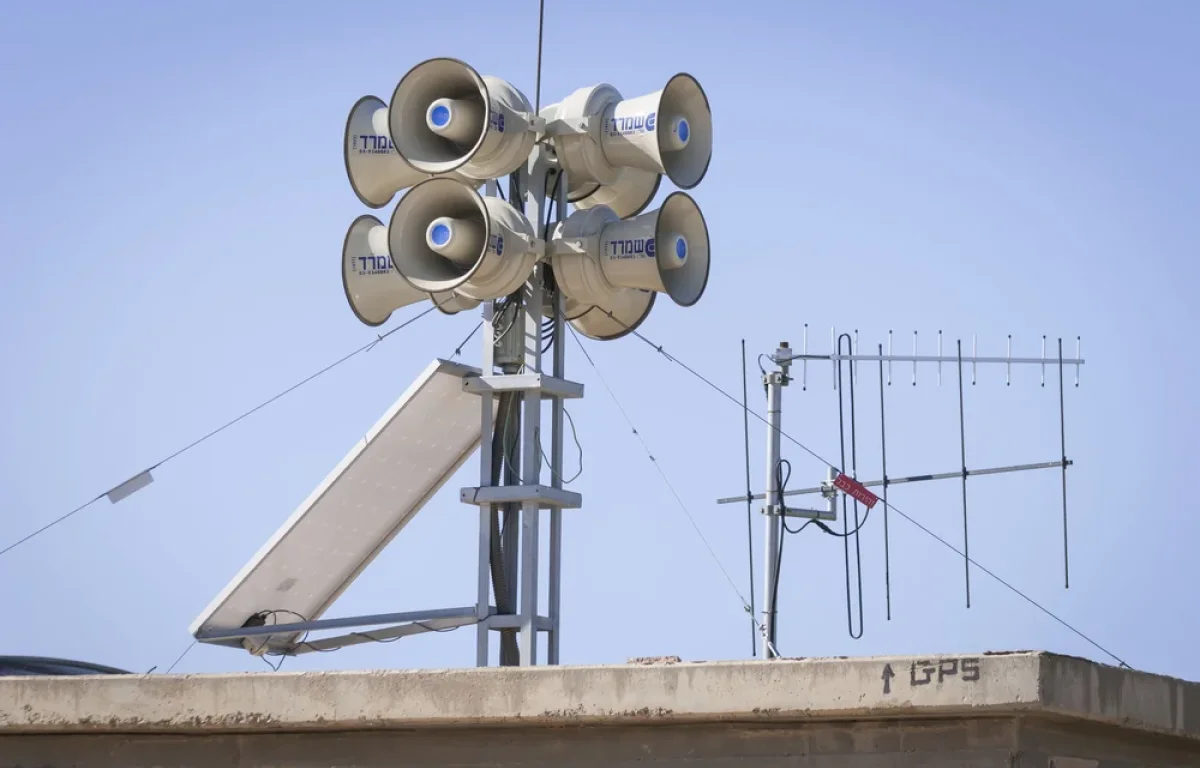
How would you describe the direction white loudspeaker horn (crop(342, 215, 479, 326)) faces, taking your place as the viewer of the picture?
facing away from the viewer and to the left of the viewer

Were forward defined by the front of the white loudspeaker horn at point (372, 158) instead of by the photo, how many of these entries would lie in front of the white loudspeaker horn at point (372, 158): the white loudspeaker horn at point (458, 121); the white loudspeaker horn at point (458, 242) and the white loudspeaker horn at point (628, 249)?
0

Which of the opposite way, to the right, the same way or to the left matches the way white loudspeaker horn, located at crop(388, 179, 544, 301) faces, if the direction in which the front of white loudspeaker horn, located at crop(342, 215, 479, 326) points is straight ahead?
to the left

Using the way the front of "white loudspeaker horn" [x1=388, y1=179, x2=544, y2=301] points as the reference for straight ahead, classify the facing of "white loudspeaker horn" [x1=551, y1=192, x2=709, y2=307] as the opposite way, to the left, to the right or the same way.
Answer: to the left

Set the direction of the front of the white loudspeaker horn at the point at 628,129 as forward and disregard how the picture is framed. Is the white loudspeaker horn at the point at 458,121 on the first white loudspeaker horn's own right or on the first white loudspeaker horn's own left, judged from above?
on the first white loudspeaker horn's own right

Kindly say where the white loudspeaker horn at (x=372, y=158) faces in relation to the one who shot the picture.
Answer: facing away from the viewer and to the left of the viewer

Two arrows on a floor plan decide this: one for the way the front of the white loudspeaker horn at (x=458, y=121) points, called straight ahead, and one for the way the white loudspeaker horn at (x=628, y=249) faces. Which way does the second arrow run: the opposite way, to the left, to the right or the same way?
to the left

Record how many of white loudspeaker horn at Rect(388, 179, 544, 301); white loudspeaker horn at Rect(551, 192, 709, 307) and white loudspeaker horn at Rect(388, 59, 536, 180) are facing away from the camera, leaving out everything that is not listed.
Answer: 0

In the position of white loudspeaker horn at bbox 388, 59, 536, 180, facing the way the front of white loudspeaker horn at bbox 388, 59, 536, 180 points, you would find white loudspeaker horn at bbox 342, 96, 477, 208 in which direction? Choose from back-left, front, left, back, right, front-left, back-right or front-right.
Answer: right

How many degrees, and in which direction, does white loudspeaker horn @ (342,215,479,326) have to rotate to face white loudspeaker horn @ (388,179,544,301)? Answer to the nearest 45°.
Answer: approximately 180°

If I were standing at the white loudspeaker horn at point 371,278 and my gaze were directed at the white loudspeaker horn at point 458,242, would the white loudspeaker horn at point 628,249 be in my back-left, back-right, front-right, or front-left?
front-left

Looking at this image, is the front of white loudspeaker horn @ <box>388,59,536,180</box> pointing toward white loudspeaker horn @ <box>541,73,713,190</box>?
no

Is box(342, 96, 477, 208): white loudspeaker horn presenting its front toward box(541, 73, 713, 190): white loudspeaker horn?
no

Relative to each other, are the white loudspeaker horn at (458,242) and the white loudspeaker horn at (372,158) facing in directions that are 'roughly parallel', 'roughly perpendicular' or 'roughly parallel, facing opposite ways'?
roughly perpendicular

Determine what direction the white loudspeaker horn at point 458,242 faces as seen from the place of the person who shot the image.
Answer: facing the viewer and to the left of the viewer

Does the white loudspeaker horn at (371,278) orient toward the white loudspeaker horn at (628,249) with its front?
no

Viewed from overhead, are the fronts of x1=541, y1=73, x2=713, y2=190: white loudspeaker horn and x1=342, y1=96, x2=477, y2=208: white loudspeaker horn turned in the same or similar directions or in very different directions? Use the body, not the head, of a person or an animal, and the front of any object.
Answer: very different directions

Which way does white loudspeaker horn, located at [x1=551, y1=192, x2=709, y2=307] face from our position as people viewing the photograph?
facing the viewer and to the right of the viewer

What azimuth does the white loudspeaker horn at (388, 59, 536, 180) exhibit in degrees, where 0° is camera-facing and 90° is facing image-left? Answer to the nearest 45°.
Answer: approximately 45°

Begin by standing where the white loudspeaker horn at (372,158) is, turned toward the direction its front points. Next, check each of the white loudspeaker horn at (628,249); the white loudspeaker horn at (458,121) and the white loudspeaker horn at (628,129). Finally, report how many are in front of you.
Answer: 0
